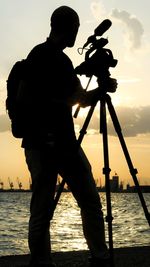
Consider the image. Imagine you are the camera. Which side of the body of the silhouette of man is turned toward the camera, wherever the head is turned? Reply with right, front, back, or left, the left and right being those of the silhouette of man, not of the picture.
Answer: right
